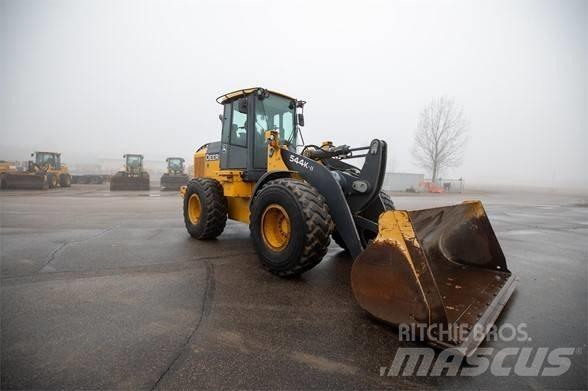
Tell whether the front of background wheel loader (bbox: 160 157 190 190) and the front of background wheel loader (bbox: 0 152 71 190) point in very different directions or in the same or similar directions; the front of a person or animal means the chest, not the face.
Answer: same or similar directions

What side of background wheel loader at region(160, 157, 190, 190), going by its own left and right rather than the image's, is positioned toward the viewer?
front

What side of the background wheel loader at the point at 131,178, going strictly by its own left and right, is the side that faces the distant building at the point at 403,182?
left

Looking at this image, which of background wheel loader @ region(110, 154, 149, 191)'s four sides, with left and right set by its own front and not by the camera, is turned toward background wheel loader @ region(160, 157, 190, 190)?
left

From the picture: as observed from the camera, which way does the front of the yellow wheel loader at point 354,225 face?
facing the viewer and to the right of the viewer

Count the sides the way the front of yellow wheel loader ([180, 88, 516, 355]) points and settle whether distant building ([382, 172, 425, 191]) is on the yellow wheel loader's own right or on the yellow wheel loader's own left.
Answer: on the yellow wheel loader's own left

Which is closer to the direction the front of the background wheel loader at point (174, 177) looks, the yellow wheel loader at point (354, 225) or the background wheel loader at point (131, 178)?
the yellow wheel loader

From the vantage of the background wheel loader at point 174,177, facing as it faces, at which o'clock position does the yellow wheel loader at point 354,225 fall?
The yellow wheel loader is roughly at 12 o'clock from the background wheel loader.

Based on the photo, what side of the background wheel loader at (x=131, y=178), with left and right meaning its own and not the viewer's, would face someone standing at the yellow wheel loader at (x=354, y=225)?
front

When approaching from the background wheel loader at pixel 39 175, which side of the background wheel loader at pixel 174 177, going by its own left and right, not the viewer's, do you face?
right

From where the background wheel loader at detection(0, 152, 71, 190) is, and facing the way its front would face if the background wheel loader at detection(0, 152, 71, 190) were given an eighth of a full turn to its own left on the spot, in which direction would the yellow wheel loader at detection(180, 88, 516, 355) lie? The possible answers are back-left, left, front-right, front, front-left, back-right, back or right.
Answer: front

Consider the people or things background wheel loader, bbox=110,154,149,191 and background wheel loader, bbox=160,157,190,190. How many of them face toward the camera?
2
